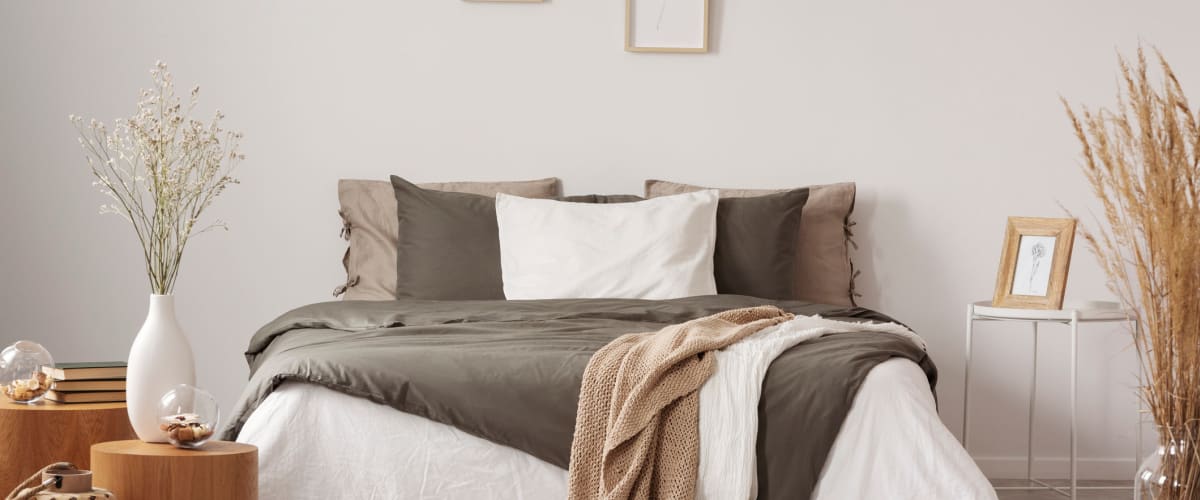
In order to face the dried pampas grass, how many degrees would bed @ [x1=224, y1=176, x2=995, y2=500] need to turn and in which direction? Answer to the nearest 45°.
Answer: approximately 90° to its left

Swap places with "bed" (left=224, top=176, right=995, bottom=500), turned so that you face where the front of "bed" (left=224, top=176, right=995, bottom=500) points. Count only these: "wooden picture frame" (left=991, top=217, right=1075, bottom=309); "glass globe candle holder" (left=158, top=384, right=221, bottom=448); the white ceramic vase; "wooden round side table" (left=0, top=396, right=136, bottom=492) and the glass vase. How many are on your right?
3

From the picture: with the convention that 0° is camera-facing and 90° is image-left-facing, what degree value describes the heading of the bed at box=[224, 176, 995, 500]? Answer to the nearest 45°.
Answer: approximately 0°

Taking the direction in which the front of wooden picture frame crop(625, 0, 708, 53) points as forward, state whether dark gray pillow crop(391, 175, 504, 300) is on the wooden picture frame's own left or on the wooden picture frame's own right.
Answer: on the wooden picture frame's own right

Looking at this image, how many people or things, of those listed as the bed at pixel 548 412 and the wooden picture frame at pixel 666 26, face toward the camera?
2

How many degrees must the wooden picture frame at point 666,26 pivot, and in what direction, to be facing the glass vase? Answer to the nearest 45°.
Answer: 0° — it already faces it

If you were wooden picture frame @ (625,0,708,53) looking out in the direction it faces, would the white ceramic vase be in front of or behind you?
in front

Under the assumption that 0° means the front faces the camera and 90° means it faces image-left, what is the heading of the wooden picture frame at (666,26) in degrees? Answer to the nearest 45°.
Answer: approximately 0°

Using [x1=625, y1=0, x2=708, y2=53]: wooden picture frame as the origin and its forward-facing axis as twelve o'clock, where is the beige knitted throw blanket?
The beige knitted throw blanket is roughly at 12 o'clock from the wooden picture frame.
